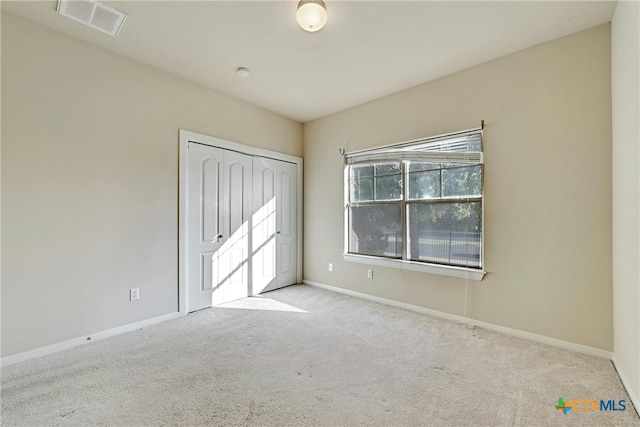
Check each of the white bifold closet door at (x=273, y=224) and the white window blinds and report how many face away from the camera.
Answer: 0

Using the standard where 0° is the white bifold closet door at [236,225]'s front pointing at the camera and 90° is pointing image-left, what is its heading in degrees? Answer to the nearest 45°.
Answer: approximately 315°

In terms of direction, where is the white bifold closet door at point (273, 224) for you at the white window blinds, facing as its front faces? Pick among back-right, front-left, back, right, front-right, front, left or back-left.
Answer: front-right

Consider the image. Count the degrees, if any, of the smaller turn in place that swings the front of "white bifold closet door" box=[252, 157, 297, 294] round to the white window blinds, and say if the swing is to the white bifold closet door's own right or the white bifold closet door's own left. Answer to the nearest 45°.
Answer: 0° — it already faces it

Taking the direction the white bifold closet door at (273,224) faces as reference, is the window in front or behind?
in front

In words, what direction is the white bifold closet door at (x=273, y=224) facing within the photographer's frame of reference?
facing the viewer and to the right of the viewer

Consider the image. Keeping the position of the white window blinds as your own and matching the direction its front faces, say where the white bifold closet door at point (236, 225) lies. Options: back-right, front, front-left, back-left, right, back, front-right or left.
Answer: front-right

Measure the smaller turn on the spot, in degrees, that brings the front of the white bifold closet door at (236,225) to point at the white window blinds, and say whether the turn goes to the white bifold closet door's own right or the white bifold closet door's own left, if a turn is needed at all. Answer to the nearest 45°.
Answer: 0° — it already faces it

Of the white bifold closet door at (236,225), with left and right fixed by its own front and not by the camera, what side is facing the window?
front
